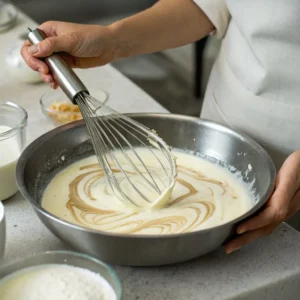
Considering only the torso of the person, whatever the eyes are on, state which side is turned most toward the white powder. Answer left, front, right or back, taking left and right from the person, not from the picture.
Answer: front

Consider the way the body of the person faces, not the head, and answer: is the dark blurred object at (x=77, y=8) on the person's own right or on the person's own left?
on the person's own right

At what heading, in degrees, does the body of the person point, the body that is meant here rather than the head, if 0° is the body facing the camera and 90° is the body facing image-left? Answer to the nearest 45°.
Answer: approximately 45°
